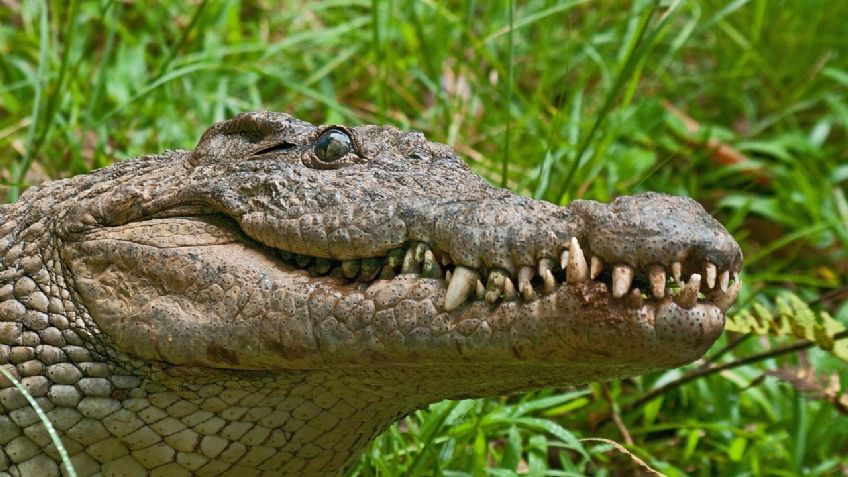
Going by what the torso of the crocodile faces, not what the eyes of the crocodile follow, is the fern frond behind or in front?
in front

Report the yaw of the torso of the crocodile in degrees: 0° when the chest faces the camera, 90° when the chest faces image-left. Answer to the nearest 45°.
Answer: approximately 270°
